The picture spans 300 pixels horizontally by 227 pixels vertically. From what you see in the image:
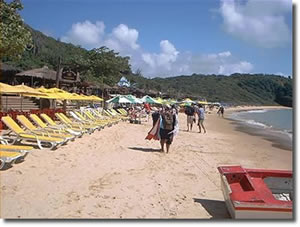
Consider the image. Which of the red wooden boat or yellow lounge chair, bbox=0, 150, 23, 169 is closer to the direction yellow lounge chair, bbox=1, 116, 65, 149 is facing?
the red wooden boat

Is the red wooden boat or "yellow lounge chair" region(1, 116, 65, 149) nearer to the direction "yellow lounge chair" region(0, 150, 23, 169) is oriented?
the red wooden boat

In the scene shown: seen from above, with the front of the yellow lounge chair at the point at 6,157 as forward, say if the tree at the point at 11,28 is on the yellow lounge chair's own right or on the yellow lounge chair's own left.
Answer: on the yellow lounge chair's own left

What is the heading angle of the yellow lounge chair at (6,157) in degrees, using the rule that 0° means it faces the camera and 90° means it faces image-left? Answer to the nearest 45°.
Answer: approximately 270°

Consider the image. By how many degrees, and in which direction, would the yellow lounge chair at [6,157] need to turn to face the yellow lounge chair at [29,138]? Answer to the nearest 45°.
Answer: approximately 90° to its left

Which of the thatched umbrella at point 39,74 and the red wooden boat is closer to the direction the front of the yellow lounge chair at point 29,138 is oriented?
the red wooden boat
